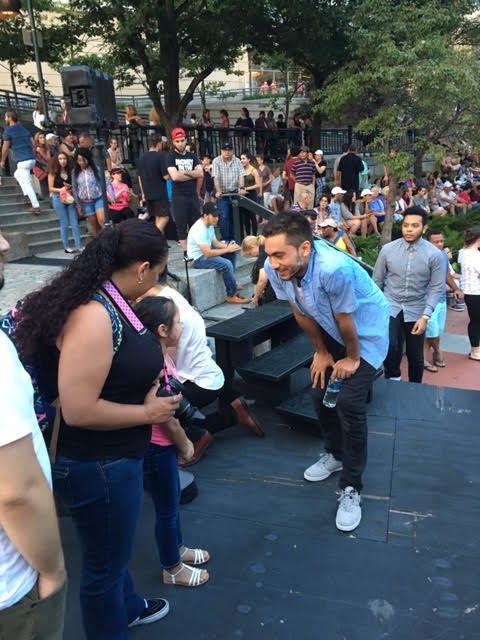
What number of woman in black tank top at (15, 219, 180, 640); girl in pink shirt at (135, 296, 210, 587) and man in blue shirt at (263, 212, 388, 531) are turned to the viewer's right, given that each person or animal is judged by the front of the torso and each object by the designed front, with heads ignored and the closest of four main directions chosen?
2

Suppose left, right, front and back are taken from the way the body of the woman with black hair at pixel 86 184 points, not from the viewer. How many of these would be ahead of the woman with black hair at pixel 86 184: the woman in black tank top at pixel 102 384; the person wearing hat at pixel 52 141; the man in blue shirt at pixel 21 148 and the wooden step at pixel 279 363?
2

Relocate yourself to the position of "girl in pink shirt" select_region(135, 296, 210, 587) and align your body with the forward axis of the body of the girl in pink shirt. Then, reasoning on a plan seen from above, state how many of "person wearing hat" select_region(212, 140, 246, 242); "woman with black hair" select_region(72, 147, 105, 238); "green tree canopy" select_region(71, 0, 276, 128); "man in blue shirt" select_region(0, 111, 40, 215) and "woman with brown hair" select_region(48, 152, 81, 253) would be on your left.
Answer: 5

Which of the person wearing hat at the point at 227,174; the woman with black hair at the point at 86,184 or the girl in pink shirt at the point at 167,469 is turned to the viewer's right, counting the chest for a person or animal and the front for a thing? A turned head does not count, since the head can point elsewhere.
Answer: the girl in pink shirt

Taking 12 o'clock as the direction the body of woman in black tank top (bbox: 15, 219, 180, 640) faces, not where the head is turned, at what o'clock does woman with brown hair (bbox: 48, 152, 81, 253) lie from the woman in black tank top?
The woman with brown hair is roughly at 9 o'clock from the woman in black tank top.

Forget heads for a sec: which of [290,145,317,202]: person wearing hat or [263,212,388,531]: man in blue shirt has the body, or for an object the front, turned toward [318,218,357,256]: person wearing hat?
[290,145,317,202]: person wearing hat

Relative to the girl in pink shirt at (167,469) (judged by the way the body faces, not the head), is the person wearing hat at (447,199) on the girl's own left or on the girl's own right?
on the girl's own left

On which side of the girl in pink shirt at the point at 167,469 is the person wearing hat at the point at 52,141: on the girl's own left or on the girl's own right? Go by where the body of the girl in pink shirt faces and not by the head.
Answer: on the girl's own left

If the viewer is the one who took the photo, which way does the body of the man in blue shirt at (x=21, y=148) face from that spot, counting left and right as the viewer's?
facing away from the viewer and to the left of the viewer

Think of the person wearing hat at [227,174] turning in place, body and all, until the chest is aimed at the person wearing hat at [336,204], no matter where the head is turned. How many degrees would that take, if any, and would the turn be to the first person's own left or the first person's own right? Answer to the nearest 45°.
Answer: approximately 135° to the first person's own left
